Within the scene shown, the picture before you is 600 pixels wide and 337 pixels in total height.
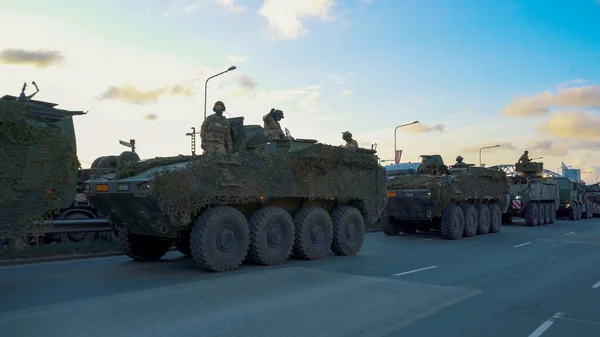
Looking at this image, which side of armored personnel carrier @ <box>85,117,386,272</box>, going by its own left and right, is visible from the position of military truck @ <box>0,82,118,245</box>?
front

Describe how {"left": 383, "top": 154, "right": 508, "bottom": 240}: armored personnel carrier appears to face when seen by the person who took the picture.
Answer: facing the viewer and to the left of the viewer

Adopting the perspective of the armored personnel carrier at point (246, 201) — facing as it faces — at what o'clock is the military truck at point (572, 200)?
The military truck is roughly at 6 o'clock from the armored personnel carrier.

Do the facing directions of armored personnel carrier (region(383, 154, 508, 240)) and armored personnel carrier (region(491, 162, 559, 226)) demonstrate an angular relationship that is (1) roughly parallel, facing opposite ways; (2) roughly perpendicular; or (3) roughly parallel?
roughly parallel

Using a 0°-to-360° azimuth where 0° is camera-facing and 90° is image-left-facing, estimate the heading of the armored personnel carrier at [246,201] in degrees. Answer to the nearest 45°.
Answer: approximately 45°

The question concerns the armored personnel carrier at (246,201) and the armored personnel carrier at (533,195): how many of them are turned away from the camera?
0

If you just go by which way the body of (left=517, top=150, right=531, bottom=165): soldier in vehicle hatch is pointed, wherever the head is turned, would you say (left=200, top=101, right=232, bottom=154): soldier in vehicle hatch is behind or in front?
in front

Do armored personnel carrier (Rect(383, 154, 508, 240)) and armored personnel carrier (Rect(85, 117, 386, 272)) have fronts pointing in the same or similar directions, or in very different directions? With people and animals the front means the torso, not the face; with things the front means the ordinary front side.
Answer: same or similar directions

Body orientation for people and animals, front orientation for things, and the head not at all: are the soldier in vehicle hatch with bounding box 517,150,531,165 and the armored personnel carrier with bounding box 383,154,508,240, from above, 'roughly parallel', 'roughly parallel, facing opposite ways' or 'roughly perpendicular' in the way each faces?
roughly parallel

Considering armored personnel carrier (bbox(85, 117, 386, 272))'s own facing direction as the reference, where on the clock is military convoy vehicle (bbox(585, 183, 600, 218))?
The military convoy vehicle is roughly at 6 o'clock from the armored personnel carrier.

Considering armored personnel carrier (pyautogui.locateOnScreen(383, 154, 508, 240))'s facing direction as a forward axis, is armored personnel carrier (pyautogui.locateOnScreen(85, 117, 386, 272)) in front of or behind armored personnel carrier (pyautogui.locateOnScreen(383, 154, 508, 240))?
in front

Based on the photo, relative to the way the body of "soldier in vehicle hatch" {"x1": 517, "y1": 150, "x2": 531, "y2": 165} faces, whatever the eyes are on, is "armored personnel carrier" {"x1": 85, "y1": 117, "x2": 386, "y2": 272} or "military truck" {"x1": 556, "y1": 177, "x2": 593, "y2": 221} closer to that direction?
the armored personnel carrier

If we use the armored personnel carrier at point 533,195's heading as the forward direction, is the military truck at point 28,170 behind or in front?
in front

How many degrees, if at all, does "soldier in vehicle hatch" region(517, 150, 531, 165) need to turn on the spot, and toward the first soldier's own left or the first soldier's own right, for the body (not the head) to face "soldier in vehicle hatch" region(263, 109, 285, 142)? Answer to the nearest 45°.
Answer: approximately 45° to the first soldier's own left

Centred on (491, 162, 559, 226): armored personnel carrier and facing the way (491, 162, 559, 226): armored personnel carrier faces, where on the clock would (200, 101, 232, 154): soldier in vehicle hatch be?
The soldier in vehicle hatch is roughly at 11 o'clock from the armored personnel carrier.
